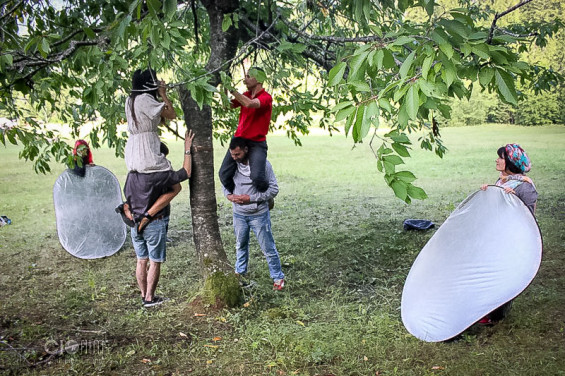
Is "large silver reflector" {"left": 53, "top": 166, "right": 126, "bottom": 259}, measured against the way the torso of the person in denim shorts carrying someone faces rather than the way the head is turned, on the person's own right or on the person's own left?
on the person's own left

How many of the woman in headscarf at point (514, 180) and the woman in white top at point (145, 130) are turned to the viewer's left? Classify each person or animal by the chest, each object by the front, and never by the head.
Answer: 1

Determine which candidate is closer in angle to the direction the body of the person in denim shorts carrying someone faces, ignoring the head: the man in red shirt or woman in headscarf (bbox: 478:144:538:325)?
the man in red shirt

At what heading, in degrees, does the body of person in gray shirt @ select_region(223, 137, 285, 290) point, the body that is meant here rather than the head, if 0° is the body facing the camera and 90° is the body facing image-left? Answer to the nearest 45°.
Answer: approximately 45°

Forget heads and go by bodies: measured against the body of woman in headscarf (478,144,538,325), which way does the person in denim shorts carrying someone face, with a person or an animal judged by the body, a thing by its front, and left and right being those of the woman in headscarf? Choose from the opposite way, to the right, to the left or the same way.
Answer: to the right

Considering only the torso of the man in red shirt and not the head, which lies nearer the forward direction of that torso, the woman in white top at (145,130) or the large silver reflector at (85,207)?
the woman in white top

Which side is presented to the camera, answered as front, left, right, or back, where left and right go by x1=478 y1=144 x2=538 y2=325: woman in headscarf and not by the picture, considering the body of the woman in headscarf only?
left

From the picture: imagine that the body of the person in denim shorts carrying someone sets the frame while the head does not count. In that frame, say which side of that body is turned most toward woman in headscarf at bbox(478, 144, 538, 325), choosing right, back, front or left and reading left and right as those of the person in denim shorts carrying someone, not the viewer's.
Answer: right

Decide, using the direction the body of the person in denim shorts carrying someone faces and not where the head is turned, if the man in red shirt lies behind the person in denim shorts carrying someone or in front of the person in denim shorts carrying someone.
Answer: in front

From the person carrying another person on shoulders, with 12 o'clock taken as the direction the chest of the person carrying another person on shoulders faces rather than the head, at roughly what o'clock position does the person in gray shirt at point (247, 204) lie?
The person in gray shirt is roughly at 1 o'clock from the person carrying another person on shoulders.

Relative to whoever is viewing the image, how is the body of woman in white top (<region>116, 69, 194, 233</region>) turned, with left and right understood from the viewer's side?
facing away from the viewer and to the right of the viewer

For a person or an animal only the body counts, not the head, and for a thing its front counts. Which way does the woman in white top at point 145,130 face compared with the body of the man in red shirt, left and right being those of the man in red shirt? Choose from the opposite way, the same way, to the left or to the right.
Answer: the opposite way

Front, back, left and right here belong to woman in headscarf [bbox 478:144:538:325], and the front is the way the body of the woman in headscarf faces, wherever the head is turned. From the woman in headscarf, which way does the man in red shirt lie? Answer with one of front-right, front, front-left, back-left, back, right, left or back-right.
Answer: front

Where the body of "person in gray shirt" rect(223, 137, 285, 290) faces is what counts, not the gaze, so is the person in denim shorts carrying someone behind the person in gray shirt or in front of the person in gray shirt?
in front

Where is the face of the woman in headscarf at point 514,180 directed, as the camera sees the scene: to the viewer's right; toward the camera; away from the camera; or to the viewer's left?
to the viewer's left
